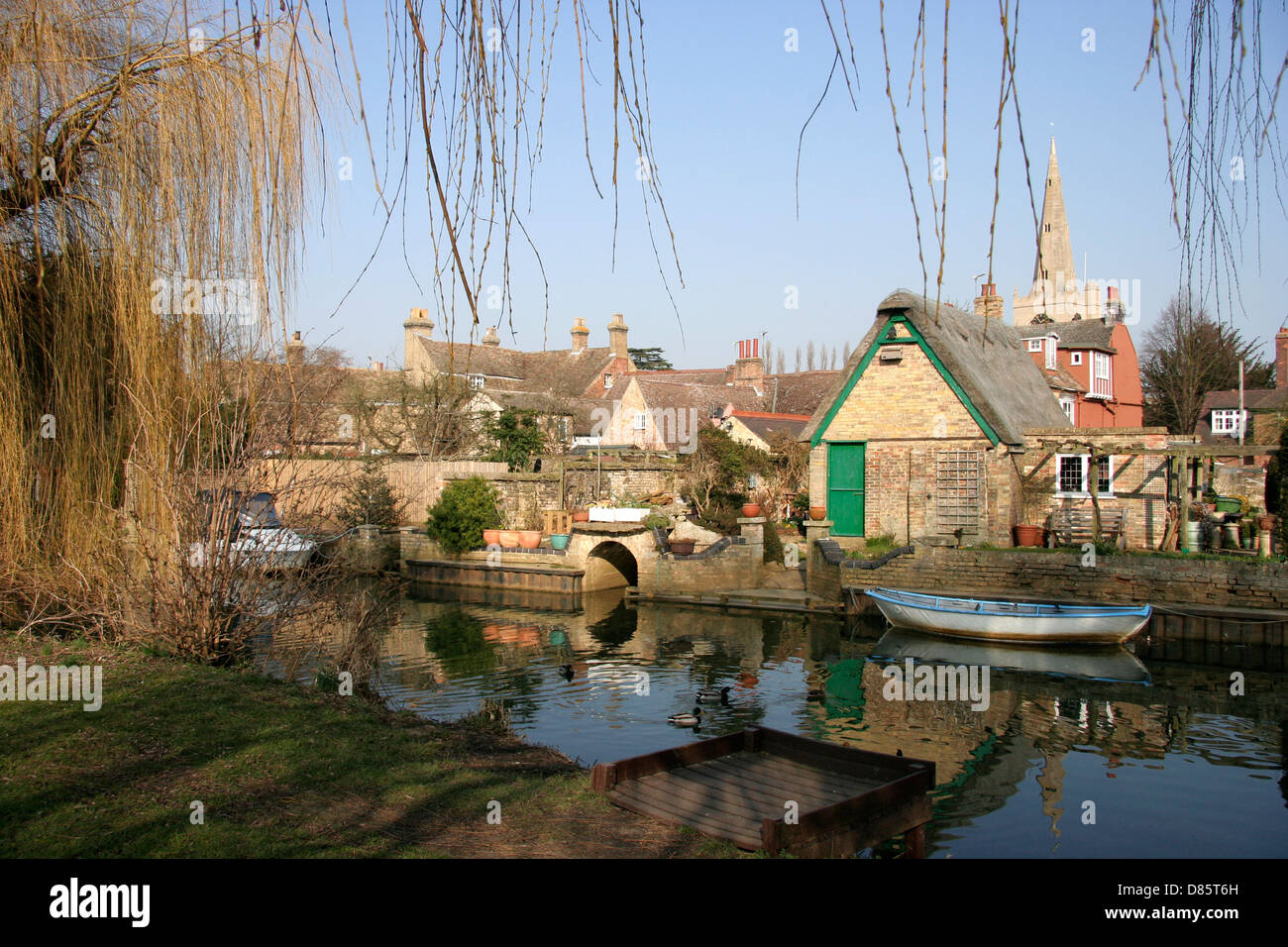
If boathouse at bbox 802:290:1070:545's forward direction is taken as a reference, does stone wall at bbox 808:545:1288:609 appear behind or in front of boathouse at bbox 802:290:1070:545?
in front

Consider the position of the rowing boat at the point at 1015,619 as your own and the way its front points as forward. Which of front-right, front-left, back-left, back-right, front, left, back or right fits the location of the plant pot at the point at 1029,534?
right

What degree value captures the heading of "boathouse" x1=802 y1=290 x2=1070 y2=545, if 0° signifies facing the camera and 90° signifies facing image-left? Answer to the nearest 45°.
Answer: approximately 0°

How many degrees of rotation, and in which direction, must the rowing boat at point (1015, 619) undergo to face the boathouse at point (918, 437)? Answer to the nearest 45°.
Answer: approximately 90° to its right

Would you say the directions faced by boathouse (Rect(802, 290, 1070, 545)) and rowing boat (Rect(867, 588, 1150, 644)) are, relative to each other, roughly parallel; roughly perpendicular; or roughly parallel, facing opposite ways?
roughly perpendicular

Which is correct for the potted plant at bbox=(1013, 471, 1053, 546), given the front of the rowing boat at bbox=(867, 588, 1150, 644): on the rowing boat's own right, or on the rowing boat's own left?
on the rowing boat's own right

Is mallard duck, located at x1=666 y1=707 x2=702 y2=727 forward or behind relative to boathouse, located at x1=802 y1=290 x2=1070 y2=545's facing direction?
forward

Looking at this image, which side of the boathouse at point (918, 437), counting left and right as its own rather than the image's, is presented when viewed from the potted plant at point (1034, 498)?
left

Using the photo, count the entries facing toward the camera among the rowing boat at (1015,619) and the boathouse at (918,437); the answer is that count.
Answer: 1

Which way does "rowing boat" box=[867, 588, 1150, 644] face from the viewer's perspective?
to the viewer's left
